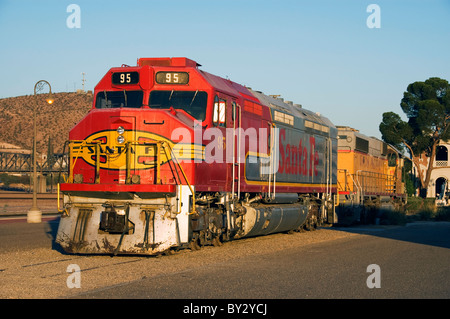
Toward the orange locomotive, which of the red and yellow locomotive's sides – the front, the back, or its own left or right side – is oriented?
back

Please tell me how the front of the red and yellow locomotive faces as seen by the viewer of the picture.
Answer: facing the viewer and to the left of the viewer
